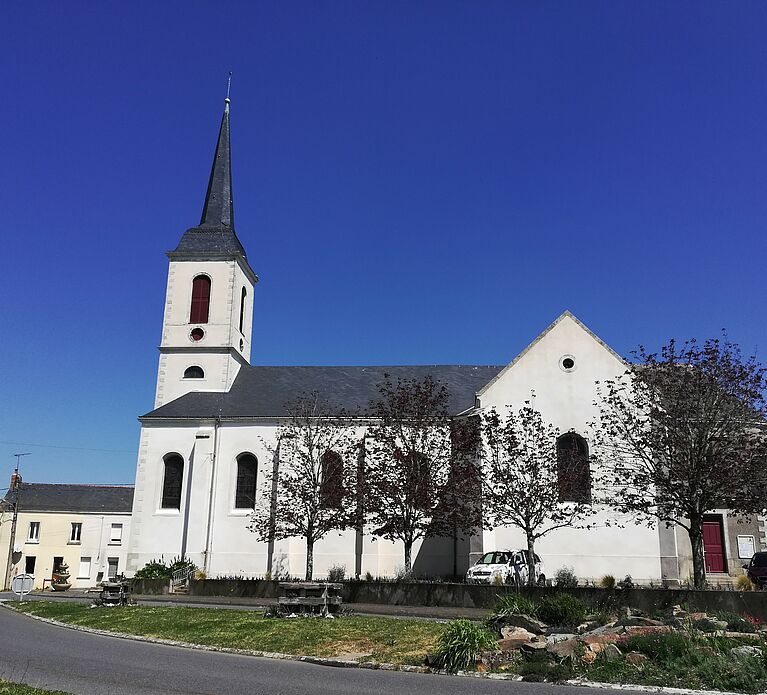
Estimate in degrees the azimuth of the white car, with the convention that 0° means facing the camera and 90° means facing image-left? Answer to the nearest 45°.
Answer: approximately 45°

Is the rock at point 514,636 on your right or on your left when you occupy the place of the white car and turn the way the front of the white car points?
on your left

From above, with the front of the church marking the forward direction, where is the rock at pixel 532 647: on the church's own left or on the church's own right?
on the church's own left

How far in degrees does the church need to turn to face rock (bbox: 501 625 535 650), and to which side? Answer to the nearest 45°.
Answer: approximately 135° to its left

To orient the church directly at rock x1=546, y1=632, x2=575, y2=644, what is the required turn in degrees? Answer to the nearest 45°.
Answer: approximately 135° to its left

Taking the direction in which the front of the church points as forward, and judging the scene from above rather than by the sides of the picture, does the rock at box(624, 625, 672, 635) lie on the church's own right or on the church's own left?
on the church's own left

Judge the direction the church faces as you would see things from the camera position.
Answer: facing to the left of the viewer

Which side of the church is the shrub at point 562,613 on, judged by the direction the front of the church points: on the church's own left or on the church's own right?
on the church's own left

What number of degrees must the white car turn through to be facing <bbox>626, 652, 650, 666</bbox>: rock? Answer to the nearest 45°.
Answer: approximately 45° to its left
